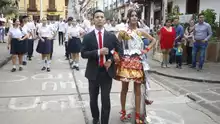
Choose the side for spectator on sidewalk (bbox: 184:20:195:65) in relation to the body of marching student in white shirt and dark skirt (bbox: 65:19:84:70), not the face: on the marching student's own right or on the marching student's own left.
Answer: on the marching student's own left

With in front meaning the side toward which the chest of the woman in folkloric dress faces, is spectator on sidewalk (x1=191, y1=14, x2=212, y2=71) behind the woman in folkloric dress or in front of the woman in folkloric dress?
behind

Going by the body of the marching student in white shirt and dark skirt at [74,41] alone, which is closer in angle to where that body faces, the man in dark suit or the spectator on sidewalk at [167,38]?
the man in dark suit

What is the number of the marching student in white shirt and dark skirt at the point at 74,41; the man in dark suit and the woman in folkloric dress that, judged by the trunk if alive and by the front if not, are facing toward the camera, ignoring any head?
3

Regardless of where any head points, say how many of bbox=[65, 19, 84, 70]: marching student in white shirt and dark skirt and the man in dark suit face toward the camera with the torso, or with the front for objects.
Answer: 2

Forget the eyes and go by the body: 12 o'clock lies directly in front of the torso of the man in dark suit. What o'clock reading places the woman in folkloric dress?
The woman in folkloric dress is roughly at 8 o'clock from the man in dark suit.
